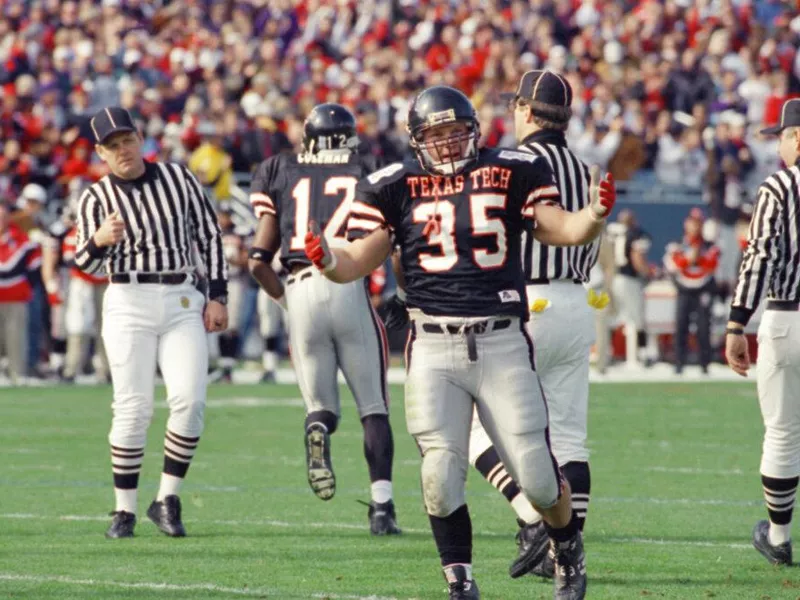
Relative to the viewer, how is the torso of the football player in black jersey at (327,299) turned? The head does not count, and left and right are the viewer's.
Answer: facing away from the viewer

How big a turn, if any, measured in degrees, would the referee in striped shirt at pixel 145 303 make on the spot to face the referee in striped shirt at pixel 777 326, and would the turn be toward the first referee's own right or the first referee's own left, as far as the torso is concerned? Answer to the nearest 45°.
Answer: approximately 45° to the first referee's own left

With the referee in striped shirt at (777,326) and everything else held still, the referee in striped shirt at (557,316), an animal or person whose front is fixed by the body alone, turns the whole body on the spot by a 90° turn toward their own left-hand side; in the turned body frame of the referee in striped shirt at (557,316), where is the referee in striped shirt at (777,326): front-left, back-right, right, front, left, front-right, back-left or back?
back-left

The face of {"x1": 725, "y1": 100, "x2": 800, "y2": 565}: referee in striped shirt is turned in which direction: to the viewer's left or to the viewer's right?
to the viewer's left

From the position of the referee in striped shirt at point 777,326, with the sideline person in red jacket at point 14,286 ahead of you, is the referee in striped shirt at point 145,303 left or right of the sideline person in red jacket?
left

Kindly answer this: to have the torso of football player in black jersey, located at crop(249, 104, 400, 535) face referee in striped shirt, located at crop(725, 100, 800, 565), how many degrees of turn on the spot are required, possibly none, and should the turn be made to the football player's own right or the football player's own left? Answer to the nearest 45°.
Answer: approximately 135° to the football player's own right

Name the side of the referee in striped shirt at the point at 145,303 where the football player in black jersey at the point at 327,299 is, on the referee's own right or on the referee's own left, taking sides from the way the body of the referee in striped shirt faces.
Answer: on the referee's own left

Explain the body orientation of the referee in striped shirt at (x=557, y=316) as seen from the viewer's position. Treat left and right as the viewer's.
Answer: facing away from the viewer and to the left of the viewer

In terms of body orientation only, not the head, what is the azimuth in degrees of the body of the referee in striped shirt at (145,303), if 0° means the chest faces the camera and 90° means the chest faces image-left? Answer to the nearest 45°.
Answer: approximately 0°
